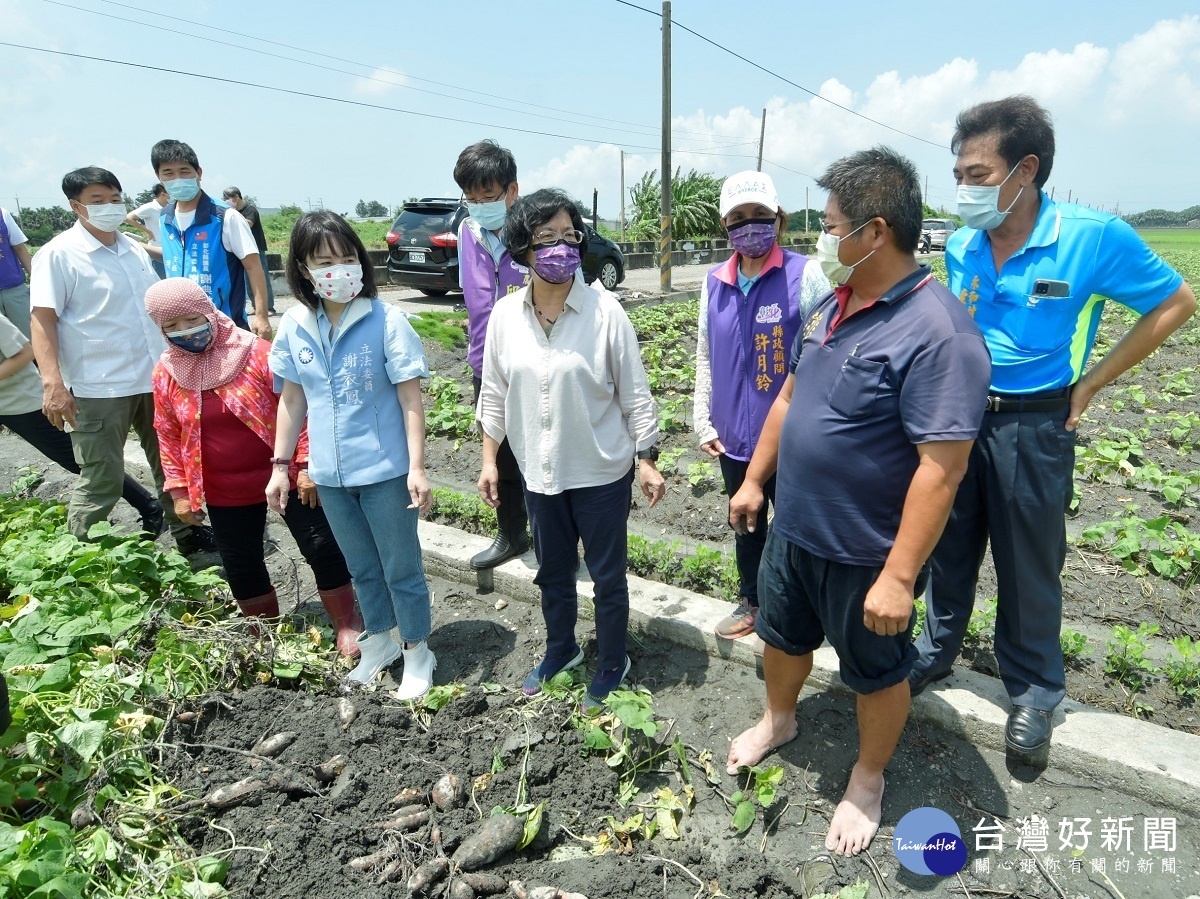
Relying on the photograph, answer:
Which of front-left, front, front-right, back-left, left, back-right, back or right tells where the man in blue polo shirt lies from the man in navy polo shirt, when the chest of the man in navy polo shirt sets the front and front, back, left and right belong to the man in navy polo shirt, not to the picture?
back

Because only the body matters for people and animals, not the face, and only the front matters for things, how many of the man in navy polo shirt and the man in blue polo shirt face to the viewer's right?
0

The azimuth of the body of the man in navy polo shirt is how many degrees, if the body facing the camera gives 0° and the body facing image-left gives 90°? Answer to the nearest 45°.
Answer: approximately 45°

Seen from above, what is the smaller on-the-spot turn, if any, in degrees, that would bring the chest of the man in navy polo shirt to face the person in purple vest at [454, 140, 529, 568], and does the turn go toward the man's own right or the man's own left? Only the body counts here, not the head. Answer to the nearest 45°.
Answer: approximately 90° to the man's own right

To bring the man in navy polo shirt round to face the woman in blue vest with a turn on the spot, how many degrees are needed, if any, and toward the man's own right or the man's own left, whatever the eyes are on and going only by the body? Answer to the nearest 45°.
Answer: approximately 45° to the man's own right

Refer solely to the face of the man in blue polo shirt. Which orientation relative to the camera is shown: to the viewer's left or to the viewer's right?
to the viewer's left

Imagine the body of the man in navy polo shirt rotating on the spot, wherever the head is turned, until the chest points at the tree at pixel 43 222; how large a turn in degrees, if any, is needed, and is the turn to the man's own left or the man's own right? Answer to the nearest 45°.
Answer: approximately 90° to the man's own right

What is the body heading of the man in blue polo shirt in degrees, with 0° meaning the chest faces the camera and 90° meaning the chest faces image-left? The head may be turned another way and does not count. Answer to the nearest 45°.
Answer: approximately 45°

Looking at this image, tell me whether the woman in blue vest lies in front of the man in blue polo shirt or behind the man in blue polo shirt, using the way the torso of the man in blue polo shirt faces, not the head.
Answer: in front

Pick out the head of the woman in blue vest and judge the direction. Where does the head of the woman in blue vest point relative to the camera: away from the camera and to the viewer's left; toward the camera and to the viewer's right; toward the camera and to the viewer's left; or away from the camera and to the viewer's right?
toward the camera and to the viewer's right
